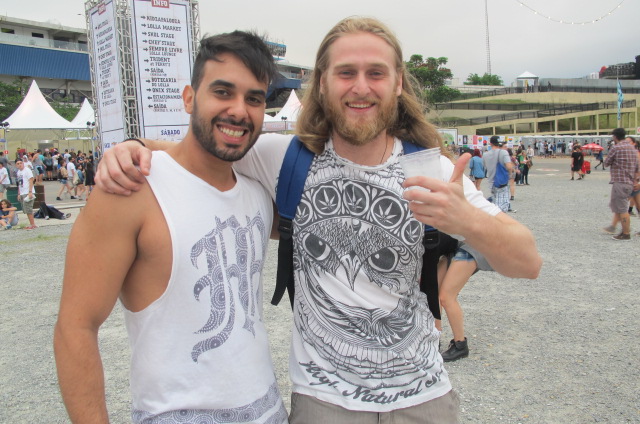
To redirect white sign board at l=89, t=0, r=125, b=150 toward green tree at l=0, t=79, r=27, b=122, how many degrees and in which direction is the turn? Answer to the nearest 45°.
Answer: approximately 135° to its right

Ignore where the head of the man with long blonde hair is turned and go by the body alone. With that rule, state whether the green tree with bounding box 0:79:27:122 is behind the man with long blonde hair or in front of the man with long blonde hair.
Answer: behind

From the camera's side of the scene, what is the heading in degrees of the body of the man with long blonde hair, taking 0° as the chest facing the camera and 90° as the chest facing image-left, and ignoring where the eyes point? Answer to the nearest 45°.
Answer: approximately 0°

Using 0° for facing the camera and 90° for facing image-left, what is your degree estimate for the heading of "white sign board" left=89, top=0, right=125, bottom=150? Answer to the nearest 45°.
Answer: approximately 45°

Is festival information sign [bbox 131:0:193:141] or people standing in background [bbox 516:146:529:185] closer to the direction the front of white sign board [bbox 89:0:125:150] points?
the festival information sign

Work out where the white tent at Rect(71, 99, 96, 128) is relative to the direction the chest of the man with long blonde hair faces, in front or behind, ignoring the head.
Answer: behind
